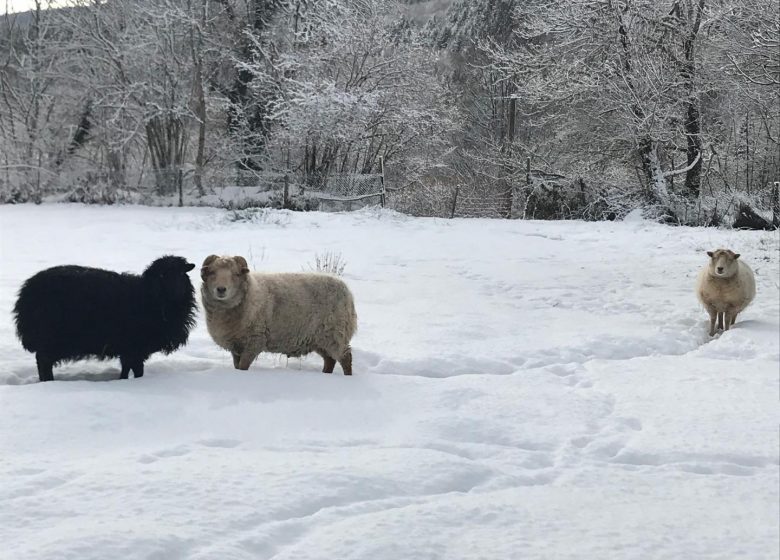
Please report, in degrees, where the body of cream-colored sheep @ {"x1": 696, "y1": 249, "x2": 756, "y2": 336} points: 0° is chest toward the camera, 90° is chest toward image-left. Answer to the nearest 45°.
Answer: approximately 0°

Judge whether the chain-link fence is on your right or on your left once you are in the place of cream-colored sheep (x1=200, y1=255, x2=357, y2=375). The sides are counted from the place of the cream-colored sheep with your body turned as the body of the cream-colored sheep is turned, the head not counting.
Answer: on your right

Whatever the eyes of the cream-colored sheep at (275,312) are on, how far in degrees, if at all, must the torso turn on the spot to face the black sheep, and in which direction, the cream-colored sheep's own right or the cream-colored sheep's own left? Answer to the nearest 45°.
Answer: approximately 45° to the cream-colored sheep's own left

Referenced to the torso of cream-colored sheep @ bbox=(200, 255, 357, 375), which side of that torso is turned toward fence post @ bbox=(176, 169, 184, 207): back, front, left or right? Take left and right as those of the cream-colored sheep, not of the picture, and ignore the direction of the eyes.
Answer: right

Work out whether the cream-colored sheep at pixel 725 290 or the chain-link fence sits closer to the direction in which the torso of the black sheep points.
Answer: the cream-colored sheep

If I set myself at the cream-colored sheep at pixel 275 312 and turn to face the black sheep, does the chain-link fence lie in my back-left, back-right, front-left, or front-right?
back-right

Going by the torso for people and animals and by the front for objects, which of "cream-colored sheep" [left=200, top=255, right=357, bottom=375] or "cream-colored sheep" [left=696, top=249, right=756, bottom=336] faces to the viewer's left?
"cream-colored sheep" [left=200, top=255, right=357, bottom=375]

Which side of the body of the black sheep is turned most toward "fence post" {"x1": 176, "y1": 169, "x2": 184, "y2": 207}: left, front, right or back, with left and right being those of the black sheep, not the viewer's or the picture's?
left

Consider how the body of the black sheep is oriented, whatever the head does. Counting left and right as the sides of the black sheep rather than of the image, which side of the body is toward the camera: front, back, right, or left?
right

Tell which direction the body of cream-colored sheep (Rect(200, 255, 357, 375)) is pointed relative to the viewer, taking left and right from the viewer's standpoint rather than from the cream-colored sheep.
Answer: facing to the left of the viewer

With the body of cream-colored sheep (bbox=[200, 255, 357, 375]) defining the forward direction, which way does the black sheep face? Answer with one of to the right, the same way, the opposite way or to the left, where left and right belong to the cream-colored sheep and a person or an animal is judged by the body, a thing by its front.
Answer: the opposite way

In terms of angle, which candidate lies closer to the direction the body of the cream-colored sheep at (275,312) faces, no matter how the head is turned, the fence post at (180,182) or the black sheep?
the black sheep

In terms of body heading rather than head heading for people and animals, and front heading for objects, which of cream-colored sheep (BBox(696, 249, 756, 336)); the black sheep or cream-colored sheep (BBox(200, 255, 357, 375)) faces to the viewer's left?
cream-colored sheep (BBox(200, 255, 357, 375))
